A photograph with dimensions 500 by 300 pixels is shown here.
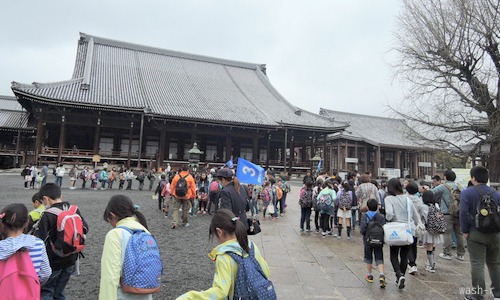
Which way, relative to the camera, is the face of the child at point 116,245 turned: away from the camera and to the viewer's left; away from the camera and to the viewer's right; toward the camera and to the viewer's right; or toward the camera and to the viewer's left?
away from the camera and to the viewer's left

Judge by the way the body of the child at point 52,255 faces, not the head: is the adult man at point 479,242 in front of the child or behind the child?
behind

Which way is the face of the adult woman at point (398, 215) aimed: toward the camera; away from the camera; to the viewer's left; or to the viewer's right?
away from the camera

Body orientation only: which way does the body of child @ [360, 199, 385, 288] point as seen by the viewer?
away from the camera

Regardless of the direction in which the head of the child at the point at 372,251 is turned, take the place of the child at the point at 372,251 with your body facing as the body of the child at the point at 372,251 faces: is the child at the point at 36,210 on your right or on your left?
on your left

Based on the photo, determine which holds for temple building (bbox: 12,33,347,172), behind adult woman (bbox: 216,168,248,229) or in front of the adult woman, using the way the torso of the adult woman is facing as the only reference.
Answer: in front

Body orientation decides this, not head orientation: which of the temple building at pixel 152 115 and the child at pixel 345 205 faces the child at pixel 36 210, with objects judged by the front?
the temple building

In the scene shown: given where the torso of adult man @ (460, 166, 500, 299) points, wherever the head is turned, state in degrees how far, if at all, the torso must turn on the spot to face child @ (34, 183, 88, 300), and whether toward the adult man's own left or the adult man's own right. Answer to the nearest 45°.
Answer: approximately 90° to the adult man's own left

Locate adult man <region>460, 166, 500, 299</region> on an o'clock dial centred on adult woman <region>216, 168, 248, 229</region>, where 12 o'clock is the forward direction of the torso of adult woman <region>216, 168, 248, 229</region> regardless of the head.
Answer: adult man <region>460, 166, 500, 299</region> is roughly at 5 o'clock from adult woman <region>216, 168, 248, 229</region>.

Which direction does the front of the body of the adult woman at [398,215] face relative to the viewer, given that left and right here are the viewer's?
facing away from the viewer

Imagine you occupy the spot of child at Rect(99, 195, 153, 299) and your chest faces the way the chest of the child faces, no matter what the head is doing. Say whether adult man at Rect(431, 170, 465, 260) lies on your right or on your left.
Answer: on your right
